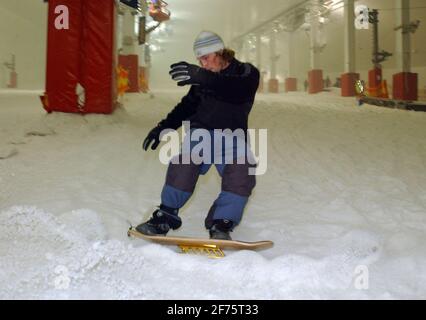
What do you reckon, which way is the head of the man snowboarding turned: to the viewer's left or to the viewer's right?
to the viewer's left

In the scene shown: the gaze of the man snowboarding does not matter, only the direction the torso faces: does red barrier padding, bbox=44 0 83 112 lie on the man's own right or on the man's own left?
on the man's own right

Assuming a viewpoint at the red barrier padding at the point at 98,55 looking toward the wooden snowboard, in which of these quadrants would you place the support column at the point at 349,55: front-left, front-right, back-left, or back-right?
back-left

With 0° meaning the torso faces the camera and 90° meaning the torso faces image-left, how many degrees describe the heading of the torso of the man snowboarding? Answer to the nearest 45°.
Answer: approximately 45°

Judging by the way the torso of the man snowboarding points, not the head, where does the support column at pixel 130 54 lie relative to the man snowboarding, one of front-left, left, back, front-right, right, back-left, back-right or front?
back-right

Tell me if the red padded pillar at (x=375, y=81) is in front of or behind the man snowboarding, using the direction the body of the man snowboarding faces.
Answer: behind

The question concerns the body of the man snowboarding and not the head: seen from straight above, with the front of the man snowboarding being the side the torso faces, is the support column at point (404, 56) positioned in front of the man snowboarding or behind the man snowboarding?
behind
